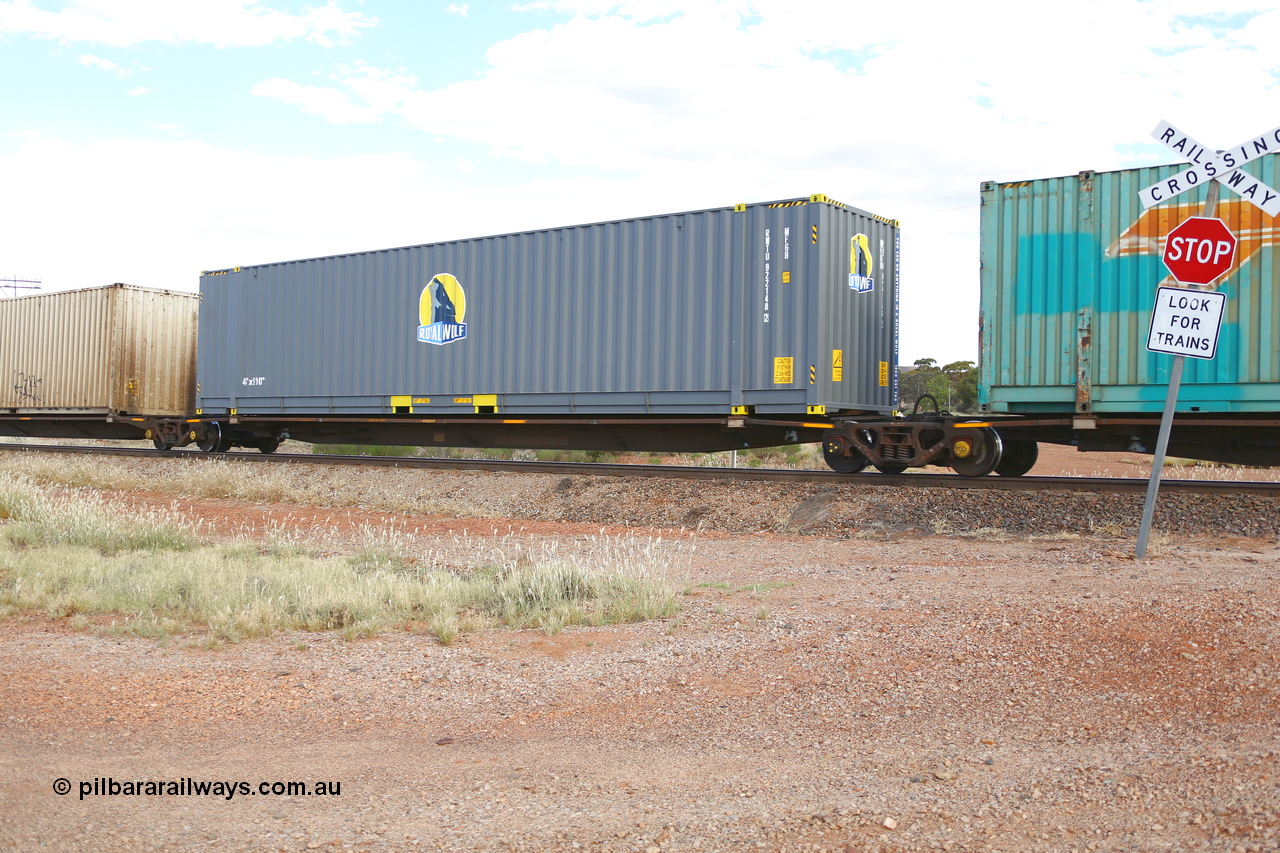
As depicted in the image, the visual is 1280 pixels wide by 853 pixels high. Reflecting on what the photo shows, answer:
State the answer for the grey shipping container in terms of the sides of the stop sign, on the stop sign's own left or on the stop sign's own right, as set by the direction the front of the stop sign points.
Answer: on the stop sign's own right

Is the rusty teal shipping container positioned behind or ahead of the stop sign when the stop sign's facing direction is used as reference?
behind

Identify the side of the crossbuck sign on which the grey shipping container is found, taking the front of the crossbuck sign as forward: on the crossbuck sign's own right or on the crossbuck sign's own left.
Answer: on the crossbuck sign's own right

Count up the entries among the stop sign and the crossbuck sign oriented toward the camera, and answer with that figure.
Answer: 2

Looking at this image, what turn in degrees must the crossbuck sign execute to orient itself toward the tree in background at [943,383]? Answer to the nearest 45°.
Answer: approximately 180°
